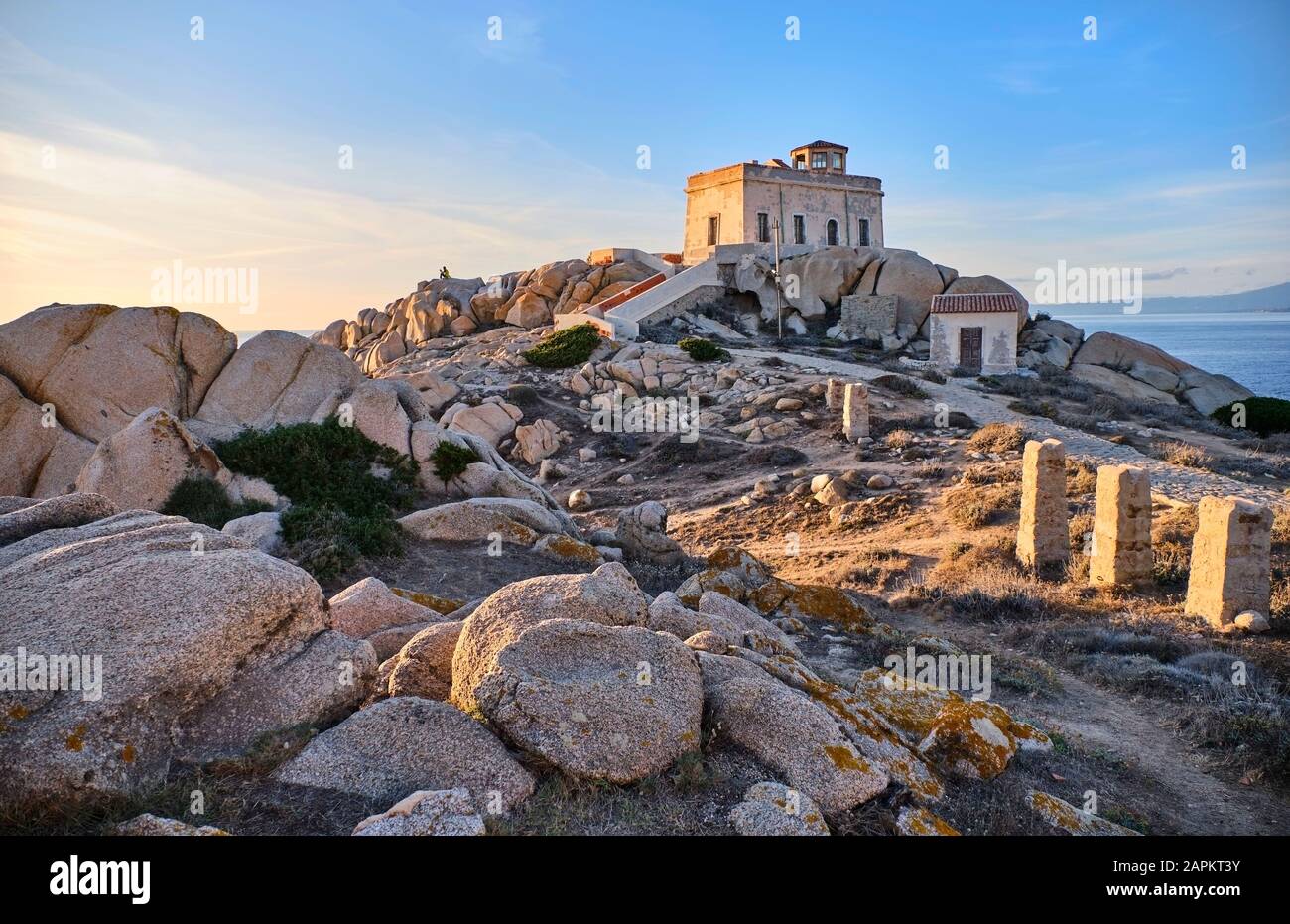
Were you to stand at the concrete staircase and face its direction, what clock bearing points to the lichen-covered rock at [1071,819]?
The lichen-covered rock is roughly at 9 o'clock from the concrete staircase.

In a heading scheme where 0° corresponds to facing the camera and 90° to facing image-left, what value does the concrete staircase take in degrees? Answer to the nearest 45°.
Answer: approximately 90°

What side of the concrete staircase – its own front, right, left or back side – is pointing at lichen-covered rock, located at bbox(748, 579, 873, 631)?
left

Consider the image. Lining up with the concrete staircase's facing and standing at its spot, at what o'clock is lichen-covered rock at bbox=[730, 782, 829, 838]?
The lichen-covered rock is roughly at 9 o'clock from the concrete staircase.

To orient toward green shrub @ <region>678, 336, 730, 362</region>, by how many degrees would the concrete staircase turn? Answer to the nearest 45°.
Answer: approximately 90° to its left

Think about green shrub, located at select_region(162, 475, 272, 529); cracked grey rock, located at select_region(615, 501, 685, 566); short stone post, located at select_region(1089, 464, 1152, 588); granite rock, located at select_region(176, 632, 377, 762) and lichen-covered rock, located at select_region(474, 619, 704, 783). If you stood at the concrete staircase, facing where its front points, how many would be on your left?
5

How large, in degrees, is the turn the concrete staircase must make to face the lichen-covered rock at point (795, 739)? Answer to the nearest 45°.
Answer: approximately 90° to its left

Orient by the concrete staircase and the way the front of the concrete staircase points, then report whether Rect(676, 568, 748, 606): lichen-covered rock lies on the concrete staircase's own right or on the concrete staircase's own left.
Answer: on the concrete staircase's own left

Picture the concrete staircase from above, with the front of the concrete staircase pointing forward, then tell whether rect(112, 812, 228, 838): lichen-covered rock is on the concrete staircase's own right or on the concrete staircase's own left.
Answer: on the concrete staircase's own left

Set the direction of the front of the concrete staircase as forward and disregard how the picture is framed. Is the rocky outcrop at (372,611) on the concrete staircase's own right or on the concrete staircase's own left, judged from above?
on the concrete staircase's own left
